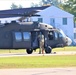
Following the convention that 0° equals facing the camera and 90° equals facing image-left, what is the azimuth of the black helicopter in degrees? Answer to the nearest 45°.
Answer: approximately 270°
